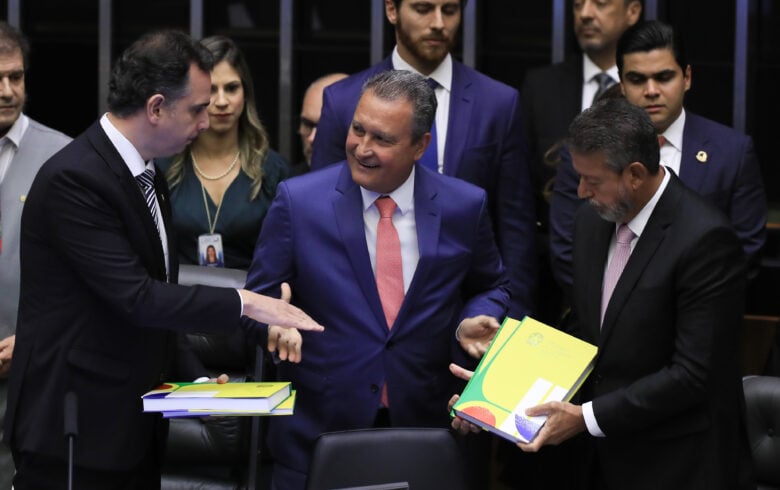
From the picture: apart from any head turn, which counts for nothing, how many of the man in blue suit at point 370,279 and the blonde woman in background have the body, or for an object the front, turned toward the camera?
2

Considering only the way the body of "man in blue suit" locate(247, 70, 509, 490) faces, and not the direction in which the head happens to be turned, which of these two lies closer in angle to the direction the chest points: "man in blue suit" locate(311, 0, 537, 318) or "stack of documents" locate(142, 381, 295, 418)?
the stack of documents

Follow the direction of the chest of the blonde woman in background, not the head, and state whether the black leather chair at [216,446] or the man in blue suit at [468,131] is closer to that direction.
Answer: the black leather chair

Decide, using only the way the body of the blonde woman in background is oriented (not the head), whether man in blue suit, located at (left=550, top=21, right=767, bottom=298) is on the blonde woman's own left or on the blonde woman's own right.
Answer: on the blonde woman's own left

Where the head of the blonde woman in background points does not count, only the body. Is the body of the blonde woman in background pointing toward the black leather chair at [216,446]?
yes

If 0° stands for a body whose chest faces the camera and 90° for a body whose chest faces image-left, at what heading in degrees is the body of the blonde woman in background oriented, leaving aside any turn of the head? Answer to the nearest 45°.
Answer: approximately 0°

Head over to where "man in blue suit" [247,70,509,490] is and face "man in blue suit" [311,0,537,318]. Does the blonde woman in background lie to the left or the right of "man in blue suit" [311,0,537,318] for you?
left

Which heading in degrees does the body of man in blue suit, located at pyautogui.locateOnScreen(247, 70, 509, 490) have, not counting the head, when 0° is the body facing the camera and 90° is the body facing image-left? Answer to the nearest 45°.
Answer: approximately 0°

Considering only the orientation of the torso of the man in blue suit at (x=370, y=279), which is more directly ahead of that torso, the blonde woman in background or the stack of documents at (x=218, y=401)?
the stack of documents

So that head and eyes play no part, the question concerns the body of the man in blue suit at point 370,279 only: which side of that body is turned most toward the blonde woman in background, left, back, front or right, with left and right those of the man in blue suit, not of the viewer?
back

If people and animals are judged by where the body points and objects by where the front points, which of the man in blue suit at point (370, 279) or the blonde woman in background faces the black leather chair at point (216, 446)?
the blonde woman in background
